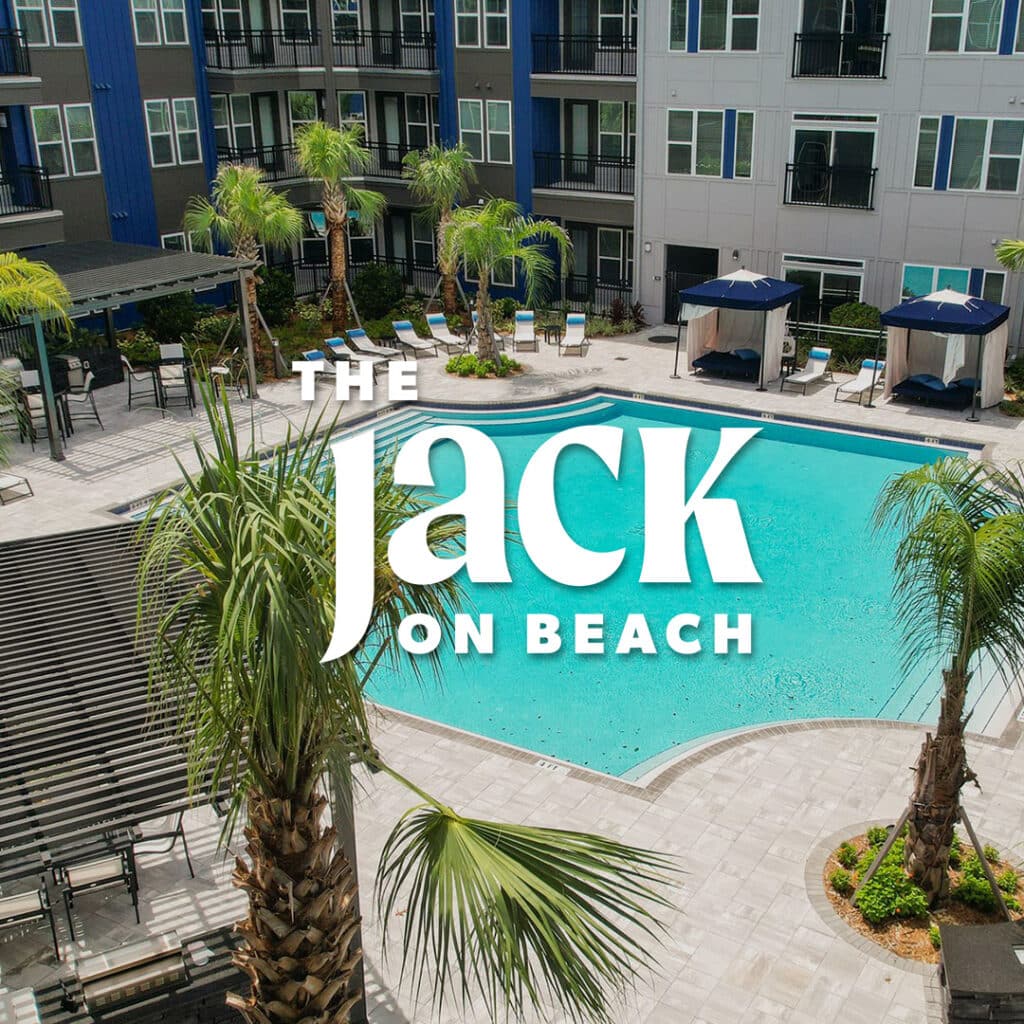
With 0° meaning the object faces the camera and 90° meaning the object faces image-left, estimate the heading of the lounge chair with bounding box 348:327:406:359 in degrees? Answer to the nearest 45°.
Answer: approximately 315°

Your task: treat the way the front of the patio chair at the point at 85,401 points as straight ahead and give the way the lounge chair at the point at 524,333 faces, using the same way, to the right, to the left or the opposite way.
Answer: to the left

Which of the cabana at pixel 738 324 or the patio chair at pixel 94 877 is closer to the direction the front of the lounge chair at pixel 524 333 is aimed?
the patio chair

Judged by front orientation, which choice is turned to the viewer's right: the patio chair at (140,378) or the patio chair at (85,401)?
the patio chair at (140,378)

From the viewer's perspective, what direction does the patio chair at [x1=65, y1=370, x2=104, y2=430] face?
to the viewer's left

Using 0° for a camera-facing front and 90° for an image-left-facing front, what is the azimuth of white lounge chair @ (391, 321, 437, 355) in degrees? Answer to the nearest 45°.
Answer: approximately 315°

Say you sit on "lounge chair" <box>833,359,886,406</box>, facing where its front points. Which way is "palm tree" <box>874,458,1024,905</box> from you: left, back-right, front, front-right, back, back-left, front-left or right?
front-left

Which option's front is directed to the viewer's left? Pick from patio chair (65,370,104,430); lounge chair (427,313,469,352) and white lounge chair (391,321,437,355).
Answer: the patio chair

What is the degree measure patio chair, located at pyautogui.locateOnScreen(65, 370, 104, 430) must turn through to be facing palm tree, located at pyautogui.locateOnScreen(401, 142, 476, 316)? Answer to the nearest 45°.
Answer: approximately 135° to its right

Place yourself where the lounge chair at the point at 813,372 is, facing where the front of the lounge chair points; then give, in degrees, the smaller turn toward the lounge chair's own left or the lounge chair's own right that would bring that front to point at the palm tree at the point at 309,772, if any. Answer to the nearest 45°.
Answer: approximately 45° to the lounge chair's own left

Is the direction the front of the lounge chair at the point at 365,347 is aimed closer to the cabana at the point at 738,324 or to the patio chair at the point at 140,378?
the cabana

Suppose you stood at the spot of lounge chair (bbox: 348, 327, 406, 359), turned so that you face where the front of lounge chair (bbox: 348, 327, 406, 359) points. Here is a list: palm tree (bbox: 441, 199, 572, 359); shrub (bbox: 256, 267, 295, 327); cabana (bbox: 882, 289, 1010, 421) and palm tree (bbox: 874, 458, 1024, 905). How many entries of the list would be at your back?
1

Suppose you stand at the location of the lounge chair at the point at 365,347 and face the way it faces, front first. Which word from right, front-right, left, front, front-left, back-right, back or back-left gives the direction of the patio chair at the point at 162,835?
front-right

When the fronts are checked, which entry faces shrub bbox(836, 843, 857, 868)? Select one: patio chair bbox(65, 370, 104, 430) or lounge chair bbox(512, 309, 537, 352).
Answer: the lounge chair

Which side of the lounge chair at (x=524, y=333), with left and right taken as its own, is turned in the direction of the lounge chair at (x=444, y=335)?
right

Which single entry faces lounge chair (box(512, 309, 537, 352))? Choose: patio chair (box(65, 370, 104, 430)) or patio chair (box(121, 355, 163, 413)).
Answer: patio chair (box(121, 355, 163, 413))

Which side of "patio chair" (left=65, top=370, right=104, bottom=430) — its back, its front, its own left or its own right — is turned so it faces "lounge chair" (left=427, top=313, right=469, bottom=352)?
back

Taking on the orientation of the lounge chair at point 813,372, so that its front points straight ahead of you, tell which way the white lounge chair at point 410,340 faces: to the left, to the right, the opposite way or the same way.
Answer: to the left

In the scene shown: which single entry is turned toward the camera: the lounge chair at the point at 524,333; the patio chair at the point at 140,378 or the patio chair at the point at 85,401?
the lounge chair
